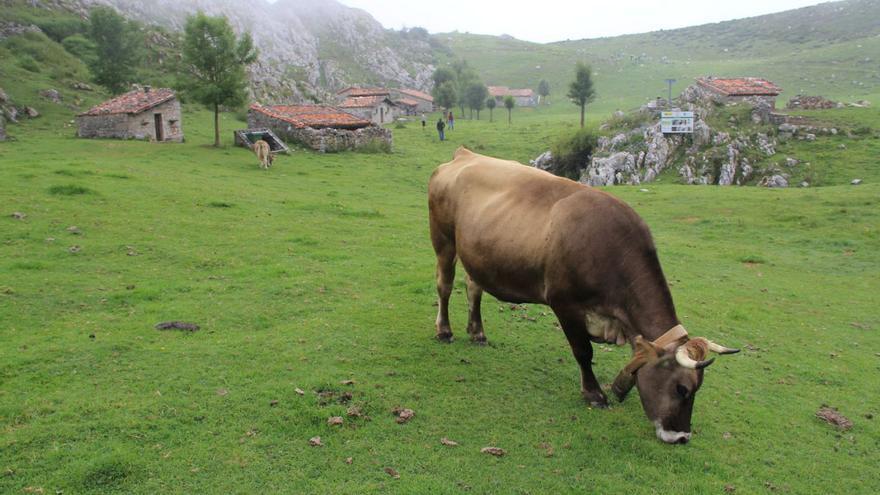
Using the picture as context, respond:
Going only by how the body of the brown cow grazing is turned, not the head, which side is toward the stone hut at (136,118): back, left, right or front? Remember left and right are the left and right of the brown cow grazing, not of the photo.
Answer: back

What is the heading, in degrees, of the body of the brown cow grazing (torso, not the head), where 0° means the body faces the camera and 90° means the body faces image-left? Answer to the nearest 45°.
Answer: approximately 315°

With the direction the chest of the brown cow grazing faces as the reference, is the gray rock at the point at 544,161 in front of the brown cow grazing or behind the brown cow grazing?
behind

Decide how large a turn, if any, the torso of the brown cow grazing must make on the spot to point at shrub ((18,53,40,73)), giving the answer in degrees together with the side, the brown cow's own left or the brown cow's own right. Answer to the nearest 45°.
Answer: approximately 180°

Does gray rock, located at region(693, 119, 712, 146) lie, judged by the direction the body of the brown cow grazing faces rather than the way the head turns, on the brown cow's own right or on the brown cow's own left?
on the brown cow's own left

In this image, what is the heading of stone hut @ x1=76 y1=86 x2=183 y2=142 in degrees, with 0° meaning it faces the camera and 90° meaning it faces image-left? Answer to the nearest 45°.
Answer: approximately 315°

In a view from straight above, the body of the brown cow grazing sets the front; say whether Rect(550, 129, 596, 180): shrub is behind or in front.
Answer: behind

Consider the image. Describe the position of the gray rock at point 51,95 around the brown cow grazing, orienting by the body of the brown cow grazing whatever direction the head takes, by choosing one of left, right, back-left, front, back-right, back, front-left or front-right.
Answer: back

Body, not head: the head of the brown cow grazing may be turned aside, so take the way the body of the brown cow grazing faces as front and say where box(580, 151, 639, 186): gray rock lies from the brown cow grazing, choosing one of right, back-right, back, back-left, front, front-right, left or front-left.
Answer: back-left
